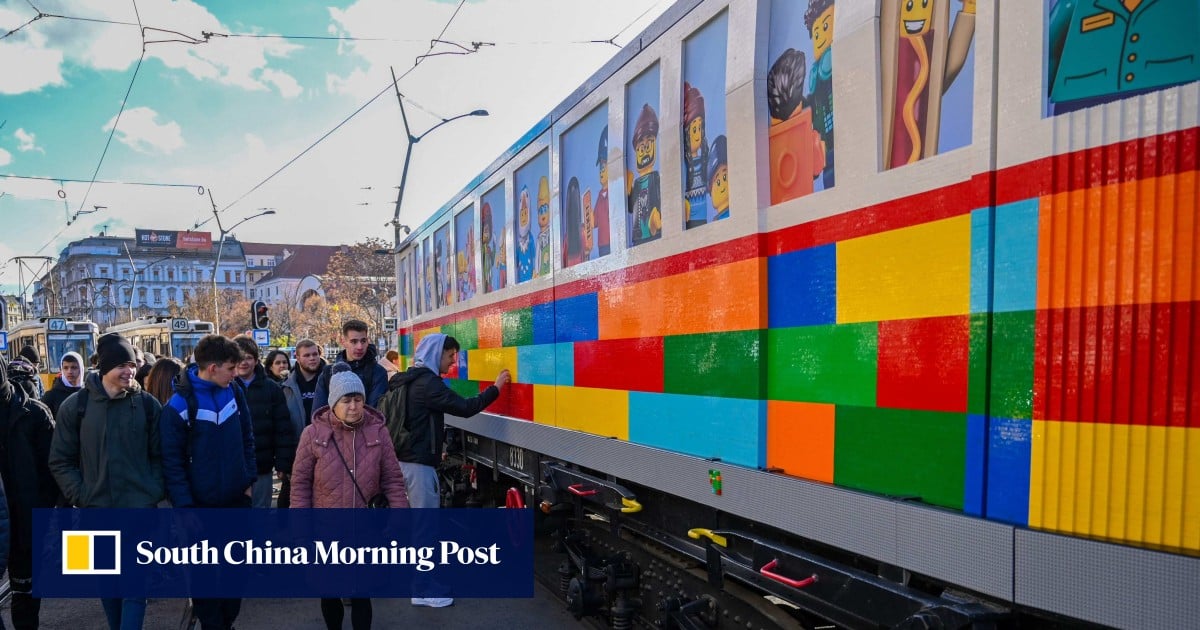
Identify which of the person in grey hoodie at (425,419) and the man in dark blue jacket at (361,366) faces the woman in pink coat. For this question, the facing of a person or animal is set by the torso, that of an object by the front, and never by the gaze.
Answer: the man in dark blue jacket

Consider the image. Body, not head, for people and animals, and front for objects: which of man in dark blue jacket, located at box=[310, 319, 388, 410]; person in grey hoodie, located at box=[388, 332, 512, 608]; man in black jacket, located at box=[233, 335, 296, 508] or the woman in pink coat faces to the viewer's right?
the person in grey hoodie

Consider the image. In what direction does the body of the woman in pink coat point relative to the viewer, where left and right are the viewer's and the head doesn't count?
facing the viewer

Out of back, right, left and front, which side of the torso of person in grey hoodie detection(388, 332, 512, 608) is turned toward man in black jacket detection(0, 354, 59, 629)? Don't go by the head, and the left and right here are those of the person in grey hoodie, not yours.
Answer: back

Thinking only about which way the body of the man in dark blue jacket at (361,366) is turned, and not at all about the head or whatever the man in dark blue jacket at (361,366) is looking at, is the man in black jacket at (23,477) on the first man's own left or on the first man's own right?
on the first man's own right

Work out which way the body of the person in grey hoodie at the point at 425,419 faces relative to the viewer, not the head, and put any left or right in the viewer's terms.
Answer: facing to the right of the viewer

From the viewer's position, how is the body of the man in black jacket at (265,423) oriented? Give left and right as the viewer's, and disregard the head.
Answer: facing the viewer and to the left of the viewer

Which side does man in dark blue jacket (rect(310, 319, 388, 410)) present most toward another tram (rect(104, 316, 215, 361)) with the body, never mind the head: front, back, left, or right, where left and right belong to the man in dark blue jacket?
back

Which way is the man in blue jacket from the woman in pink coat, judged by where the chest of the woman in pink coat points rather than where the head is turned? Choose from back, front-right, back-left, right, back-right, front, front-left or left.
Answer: back-right

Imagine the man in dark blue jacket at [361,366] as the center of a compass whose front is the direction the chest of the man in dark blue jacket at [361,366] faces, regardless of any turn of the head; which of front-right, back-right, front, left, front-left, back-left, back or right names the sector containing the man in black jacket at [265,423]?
right

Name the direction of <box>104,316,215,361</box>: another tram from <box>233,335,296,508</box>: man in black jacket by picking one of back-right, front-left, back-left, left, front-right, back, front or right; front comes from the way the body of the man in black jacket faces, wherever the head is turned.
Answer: back-right

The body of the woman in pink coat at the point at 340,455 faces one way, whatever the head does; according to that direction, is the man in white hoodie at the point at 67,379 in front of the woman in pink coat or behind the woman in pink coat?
behind

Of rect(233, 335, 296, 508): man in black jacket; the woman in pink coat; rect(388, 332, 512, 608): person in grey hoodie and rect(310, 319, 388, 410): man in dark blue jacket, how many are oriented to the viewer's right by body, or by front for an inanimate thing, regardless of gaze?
1

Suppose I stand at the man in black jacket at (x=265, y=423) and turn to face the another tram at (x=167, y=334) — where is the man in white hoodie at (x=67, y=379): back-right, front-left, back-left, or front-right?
front-left

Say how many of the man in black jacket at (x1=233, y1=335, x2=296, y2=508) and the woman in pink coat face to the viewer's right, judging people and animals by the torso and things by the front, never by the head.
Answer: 0

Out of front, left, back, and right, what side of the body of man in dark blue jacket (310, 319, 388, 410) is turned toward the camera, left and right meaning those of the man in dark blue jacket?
front
